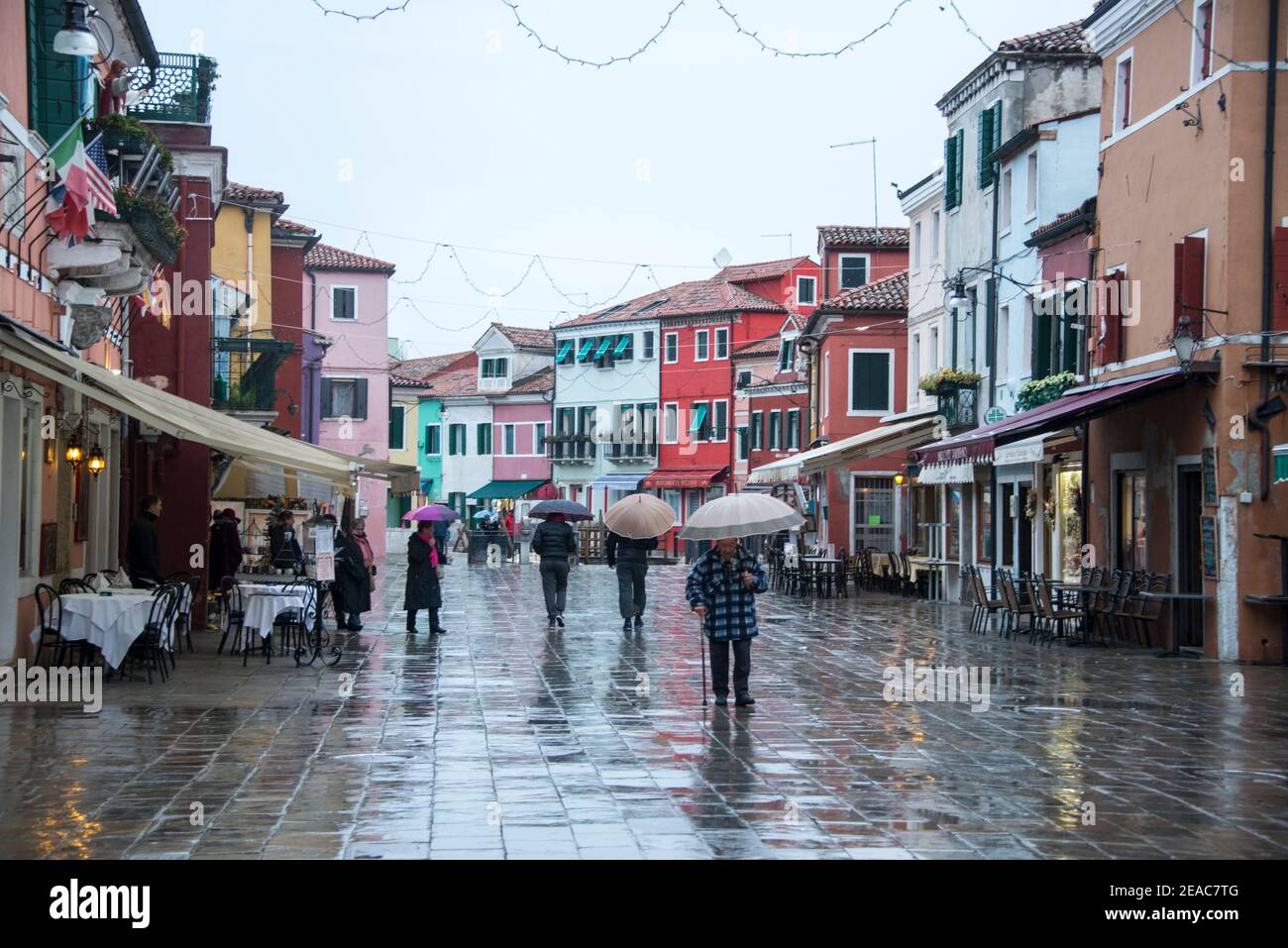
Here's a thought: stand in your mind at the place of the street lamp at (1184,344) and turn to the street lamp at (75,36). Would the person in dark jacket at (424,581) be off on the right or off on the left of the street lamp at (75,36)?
right

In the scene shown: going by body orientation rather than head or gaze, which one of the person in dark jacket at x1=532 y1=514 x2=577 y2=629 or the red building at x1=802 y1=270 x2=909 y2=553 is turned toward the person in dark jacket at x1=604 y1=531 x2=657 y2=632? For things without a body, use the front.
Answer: the red building

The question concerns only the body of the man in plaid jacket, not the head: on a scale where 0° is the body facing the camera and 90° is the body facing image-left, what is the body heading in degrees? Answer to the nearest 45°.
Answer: approximately 0°

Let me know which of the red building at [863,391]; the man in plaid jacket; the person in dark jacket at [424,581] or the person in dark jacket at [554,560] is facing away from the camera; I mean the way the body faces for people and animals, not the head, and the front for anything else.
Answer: the person in dark jacket at [554,560]

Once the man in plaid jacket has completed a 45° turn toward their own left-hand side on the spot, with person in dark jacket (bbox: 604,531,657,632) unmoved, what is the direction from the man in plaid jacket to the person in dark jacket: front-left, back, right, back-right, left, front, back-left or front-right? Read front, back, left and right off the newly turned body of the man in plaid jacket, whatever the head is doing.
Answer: back-left

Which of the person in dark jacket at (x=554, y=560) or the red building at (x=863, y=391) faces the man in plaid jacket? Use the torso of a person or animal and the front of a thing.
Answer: the red building

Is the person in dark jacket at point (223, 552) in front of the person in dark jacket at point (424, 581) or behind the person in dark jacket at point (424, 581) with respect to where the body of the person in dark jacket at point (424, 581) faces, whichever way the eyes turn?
behind

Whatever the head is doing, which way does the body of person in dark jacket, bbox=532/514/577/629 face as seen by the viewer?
away from the camera

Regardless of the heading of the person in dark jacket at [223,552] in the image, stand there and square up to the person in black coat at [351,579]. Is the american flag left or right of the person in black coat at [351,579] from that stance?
right

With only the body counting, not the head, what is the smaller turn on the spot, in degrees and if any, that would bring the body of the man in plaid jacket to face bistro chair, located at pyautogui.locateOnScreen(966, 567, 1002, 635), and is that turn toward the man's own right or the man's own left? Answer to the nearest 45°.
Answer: approximately 180°
